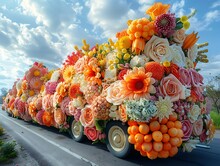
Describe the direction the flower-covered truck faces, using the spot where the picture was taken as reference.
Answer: facing the viewer and to the right of the viewer
